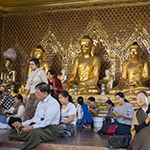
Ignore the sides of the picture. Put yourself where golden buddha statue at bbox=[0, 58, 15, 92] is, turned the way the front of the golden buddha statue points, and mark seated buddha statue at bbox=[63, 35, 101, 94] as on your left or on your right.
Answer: on your left

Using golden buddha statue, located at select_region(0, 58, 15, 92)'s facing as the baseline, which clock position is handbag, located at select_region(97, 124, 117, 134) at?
The handbag is roughly at 10 o'clock from the golden buddha statue.

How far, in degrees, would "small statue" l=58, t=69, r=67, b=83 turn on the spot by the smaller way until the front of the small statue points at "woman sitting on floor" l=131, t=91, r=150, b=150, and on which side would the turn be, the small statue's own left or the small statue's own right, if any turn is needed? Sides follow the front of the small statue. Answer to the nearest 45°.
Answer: approximately 45° to the small statue's own left
